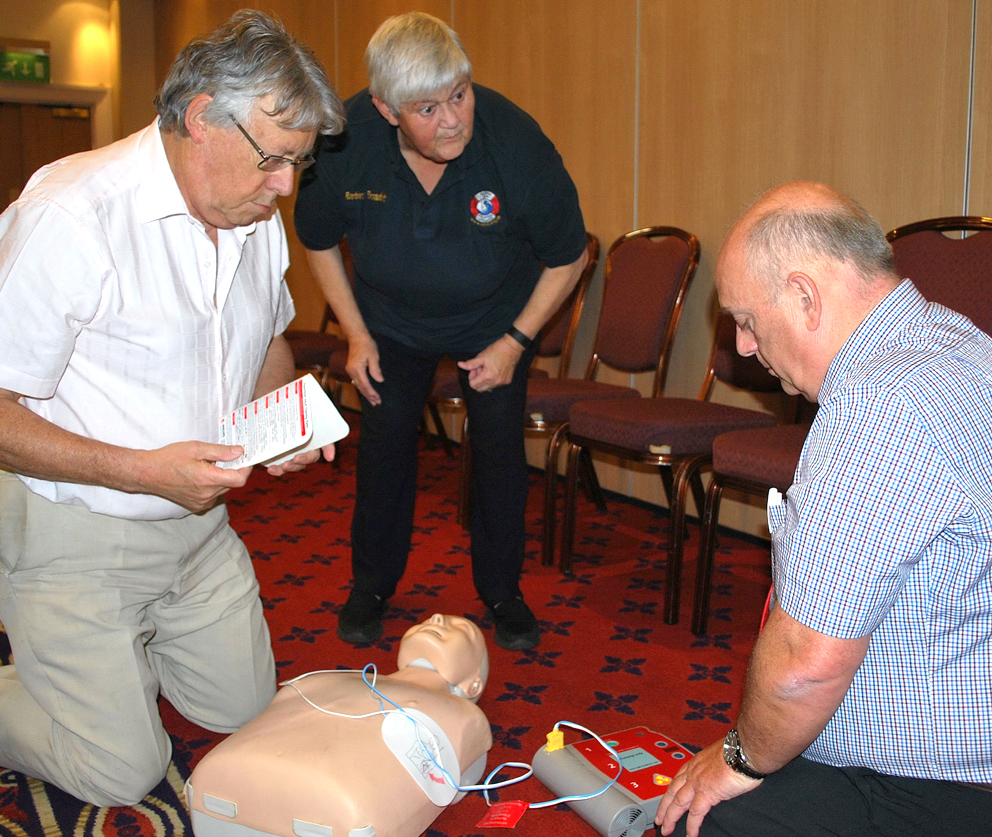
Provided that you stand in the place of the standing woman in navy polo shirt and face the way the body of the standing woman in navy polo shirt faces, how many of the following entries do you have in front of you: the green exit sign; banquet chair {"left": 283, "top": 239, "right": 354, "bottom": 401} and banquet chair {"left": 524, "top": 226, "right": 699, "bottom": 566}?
0

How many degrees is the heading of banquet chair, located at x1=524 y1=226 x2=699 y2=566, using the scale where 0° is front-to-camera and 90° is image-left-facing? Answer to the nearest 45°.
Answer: approximately 45°

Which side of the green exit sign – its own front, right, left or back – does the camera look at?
front

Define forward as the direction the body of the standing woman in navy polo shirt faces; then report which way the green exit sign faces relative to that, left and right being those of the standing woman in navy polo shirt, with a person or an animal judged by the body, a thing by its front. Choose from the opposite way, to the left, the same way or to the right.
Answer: the same way

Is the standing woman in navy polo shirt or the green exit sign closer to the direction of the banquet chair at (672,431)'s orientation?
the standing woman in navy polo shirt

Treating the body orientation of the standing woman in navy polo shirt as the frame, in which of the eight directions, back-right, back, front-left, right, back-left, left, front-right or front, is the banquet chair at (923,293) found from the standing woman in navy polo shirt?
left

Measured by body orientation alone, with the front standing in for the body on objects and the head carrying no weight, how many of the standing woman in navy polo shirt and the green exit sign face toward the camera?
2

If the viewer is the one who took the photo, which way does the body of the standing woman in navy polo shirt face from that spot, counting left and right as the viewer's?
facing the viewer

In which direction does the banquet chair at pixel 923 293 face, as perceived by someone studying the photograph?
facing the viewer and to the left of the viewer
